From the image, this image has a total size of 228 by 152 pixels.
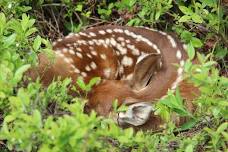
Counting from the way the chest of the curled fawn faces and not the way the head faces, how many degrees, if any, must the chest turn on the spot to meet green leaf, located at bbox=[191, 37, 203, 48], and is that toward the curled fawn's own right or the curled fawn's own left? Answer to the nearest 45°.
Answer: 0° — it already faces it

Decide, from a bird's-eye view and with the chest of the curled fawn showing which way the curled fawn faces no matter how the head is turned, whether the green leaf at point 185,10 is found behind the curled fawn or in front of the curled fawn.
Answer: in front

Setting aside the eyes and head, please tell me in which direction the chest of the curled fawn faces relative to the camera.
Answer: to the viewer's right

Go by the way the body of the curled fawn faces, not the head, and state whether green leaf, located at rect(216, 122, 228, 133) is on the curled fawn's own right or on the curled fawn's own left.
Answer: on the curled fawn's own right

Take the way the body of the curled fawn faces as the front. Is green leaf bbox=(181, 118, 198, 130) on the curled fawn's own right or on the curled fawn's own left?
on the curled fawn's own right

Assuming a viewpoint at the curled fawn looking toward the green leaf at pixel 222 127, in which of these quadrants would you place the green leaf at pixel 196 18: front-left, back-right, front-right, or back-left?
front-left

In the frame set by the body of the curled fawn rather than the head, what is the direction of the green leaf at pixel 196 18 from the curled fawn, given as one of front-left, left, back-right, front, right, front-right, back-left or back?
front
